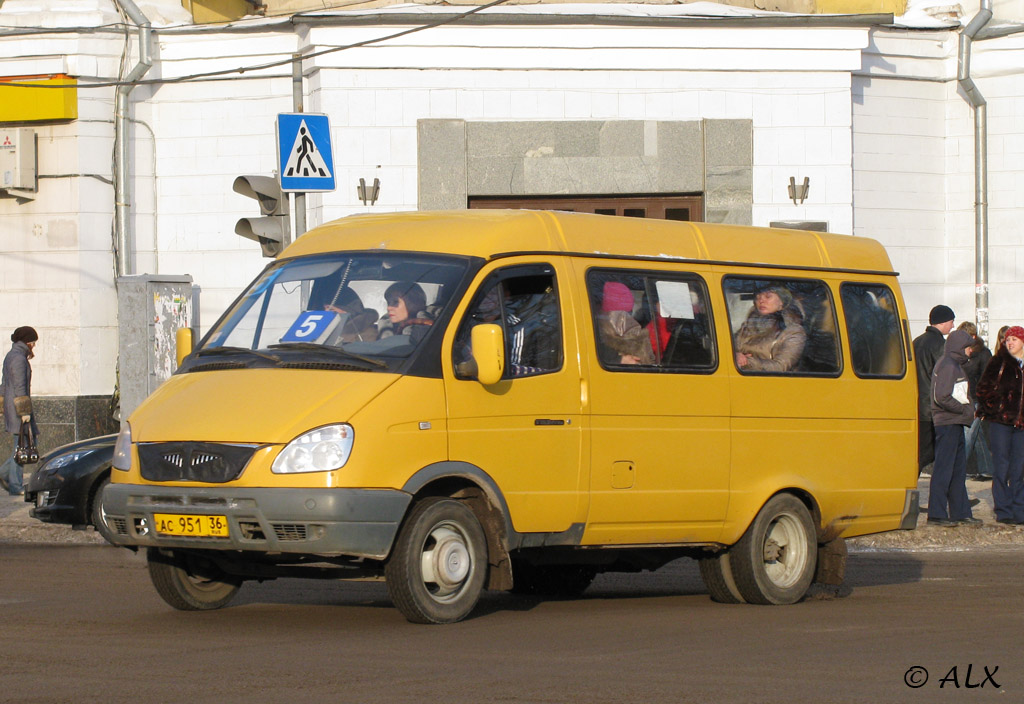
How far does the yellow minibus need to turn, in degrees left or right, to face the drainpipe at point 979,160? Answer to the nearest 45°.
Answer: approximately 180°

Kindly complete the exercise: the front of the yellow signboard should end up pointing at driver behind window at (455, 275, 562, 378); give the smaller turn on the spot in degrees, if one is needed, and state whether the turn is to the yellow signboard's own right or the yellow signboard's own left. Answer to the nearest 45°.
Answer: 0° — it already faces them

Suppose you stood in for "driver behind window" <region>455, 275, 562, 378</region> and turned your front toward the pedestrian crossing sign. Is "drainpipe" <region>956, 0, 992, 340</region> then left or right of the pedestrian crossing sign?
right

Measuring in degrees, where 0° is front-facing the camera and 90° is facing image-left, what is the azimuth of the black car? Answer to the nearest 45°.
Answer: approximately 45°

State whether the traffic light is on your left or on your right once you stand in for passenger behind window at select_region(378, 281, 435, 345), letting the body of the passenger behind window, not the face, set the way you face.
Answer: on your right

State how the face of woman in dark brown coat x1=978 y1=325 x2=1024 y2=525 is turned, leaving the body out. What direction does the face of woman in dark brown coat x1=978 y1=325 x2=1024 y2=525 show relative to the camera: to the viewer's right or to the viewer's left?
to the viewer's left

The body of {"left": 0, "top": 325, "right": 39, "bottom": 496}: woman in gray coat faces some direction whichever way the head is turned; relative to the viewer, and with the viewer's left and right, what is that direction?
facing to the right of the viewer

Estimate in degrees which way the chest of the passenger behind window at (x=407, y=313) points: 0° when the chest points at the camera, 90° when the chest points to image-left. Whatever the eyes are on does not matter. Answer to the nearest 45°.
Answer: approximately 45°

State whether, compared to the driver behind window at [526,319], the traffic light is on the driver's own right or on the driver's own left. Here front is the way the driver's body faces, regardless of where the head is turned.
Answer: on the driver's own right
